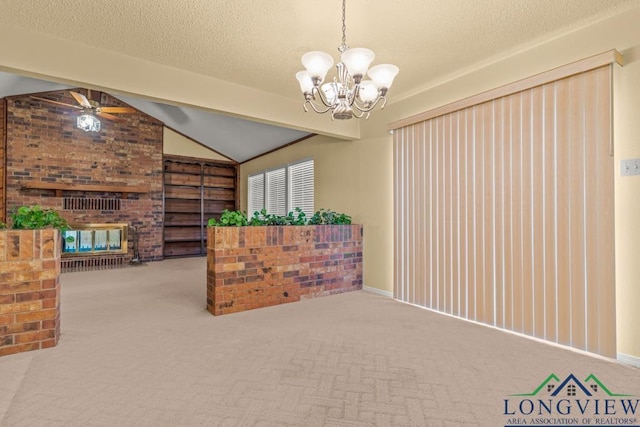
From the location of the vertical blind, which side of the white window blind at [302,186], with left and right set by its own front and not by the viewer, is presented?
left

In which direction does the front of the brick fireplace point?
toward the camera

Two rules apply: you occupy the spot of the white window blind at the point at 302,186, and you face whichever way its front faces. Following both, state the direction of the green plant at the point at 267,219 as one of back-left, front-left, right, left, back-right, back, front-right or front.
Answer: front-left

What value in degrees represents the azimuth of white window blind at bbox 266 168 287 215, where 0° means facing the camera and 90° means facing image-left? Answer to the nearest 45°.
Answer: approximately 45°

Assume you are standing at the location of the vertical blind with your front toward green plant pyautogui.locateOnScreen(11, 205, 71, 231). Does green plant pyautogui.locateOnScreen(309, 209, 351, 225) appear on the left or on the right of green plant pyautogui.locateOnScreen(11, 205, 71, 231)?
right

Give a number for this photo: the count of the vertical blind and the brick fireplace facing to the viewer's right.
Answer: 0

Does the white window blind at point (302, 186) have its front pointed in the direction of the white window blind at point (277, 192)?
no

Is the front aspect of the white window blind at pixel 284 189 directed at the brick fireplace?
no

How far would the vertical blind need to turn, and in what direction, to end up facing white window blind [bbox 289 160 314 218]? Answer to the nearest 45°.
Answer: approximately 90° to its right

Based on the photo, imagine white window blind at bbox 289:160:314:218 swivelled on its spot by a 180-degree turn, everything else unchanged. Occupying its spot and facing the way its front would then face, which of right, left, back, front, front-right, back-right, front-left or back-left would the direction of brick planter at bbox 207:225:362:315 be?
back-right

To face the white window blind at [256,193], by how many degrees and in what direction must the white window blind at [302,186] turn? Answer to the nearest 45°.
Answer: approximately 90° to its right

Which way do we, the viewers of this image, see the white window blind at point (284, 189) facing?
facing the viewer and to the left of the viewer

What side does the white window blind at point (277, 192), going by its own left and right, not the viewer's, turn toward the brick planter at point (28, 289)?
front

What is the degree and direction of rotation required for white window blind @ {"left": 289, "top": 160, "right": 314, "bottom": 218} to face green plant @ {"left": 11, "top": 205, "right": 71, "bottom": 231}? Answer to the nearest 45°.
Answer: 0° — it already faces it

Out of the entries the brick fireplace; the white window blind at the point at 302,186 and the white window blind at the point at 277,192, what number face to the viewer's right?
0

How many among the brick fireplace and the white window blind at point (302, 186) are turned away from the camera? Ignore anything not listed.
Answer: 0
